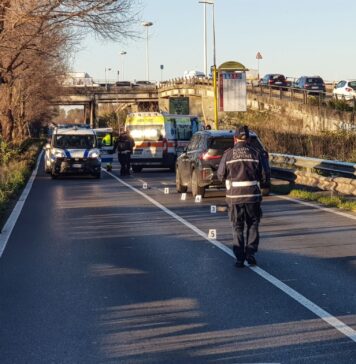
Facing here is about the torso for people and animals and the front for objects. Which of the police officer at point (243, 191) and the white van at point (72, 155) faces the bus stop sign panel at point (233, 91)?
the police officer

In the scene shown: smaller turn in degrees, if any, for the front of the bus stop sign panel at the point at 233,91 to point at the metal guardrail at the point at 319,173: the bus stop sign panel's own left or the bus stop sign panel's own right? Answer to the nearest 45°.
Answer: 0° — it already faces it

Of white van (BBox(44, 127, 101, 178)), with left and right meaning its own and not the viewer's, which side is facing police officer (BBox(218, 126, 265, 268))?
front

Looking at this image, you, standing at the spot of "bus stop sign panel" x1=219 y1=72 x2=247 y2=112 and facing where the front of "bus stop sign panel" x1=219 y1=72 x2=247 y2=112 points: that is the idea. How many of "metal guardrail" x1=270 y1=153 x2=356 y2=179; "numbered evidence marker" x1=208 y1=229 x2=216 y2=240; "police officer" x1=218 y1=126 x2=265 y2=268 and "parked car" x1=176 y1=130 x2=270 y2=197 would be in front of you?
4

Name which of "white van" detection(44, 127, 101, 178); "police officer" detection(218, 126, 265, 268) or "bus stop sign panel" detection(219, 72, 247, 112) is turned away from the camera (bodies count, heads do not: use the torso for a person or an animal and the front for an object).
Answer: the police officer

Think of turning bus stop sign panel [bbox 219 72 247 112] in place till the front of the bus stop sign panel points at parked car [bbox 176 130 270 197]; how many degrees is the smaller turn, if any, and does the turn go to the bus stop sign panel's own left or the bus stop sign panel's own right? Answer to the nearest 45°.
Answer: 0° — it already faces it

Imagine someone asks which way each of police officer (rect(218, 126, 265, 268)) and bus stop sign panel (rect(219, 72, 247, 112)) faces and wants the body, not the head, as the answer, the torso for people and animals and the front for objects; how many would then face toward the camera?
1

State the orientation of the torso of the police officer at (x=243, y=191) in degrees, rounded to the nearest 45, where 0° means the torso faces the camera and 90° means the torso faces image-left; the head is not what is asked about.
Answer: approximately 180°

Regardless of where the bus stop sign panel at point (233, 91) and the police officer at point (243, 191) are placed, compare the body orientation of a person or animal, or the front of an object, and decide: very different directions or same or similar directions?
very different directions
